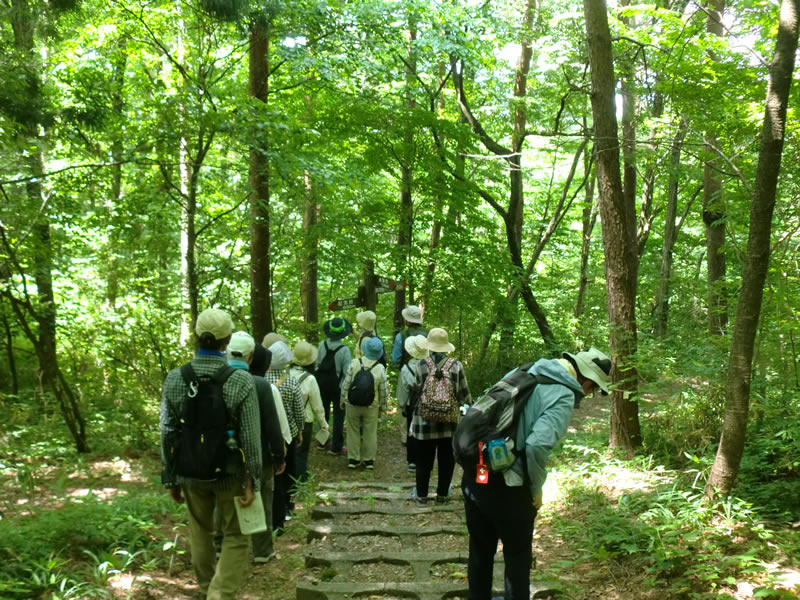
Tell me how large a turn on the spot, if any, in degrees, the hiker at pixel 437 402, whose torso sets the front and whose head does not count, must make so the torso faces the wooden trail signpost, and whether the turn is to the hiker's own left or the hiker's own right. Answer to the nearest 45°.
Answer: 0° — they already face it

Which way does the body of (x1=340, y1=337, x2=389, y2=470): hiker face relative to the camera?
away from the camera

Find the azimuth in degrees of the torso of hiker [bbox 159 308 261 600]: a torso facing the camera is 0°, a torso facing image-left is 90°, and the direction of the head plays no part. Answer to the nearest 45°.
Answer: approximately 180°

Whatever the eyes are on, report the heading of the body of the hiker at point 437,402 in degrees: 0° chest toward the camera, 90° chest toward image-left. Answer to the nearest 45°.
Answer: approximately 180°

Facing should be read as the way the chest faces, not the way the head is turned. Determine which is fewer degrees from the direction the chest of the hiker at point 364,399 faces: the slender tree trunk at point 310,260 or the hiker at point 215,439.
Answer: the slender tree trunk

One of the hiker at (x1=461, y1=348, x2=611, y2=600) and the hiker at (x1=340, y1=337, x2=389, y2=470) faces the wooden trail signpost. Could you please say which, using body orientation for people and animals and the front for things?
the hiker at (x1=340, y1=337, x2=389, y2=470)

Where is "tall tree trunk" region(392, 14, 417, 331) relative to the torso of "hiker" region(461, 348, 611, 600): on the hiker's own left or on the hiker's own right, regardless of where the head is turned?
on the hiker's own left

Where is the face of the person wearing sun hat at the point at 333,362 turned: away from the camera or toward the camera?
away from the camera

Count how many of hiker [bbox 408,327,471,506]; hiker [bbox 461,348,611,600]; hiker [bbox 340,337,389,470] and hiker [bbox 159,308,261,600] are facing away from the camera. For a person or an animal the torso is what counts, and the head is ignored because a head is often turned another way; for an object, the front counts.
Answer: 3

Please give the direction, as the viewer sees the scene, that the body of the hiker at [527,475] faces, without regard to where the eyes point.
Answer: to the viewer's right
